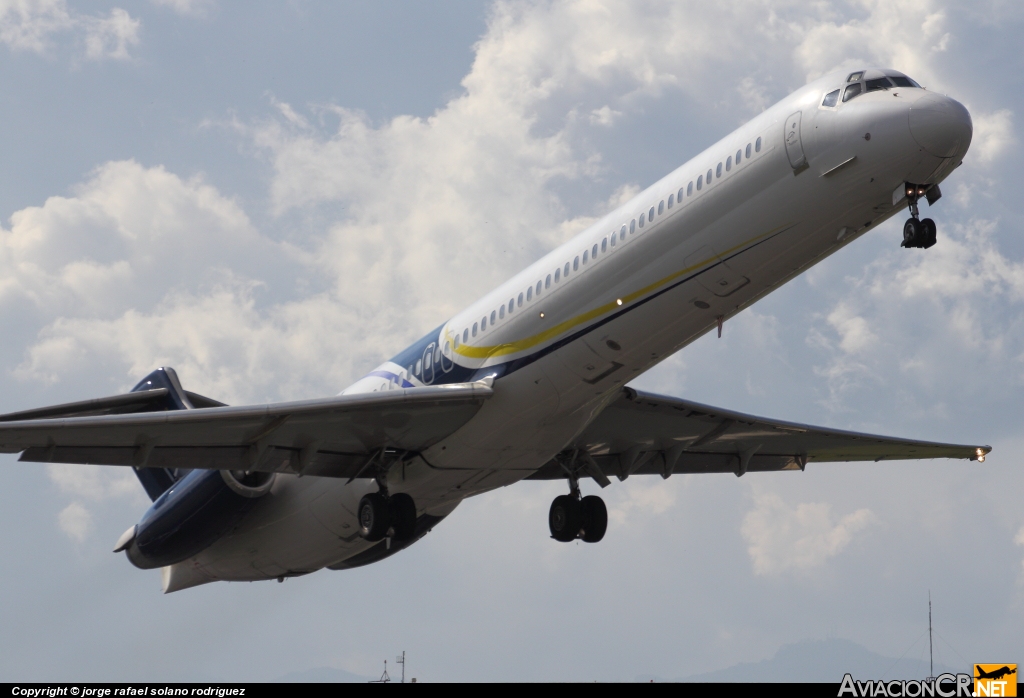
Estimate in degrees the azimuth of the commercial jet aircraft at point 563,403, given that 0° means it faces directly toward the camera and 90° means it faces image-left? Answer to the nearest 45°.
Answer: approximately 315°
